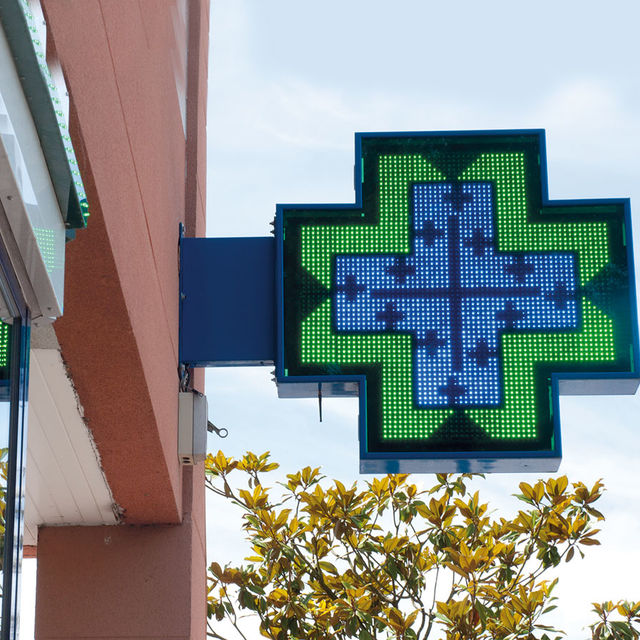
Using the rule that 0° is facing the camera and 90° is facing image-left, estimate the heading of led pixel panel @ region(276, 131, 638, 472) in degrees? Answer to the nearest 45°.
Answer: approximately 0°

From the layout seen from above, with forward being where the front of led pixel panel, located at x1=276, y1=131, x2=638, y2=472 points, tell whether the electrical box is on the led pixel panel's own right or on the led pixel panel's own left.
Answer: on the led pixel panel's own right
